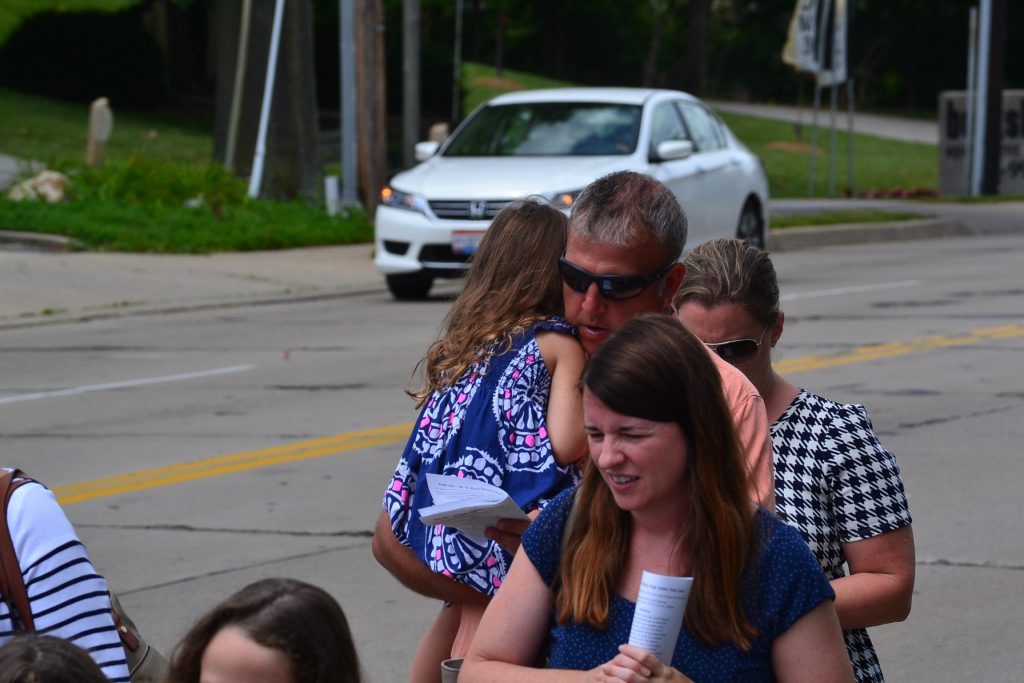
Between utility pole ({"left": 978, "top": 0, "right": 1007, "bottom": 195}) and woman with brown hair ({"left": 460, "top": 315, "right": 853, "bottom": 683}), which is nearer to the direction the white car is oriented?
the woman with brown hair

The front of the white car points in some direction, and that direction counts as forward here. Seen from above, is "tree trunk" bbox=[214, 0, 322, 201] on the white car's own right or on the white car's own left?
on the white car's own right

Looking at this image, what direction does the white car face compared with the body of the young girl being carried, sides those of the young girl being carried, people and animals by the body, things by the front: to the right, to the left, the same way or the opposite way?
the opposite way

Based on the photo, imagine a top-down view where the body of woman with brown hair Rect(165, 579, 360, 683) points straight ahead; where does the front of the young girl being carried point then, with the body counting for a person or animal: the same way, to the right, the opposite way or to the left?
the opposite way

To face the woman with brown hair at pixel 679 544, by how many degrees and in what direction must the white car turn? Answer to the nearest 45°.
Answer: approximately 45° to its left

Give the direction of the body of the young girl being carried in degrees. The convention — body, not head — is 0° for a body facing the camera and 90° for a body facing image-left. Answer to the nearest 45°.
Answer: approximately 225°

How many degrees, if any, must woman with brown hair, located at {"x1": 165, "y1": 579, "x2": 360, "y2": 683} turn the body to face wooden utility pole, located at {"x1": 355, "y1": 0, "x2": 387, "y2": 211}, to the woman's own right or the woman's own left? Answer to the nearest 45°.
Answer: approximately 135° to the woman's own right

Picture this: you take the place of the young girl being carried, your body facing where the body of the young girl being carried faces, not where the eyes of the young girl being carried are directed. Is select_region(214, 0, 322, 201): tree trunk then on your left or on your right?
on your left
